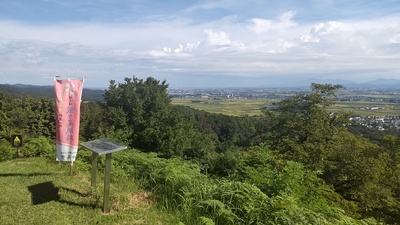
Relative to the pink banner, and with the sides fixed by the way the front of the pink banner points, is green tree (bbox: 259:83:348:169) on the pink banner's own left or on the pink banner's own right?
on the pink banner's own left

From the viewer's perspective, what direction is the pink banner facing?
toward the camera

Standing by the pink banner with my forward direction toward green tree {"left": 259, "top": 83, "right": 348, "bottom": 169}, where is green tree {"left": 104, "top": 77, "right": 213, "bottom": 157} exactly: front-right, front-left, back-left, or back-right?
front-left

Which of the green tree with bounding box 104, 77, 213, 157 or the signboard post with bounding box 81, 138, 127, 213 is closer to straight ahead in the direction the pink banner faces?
the signboard post

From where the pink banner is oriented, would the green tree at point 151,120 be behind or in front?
behind

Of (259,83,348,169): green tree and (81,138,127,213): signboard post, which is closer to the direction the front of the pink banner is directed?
the signboard post

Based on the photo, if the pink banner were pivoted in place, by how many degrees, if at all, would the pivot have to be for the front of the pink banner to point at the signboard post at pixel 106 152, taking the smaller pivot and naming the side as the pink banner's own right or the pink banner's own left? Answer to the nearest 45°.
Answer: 0° — it already faces it

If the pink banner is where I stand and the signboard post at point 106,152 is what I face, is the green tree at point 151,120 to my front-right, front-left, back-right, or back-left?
back-left
